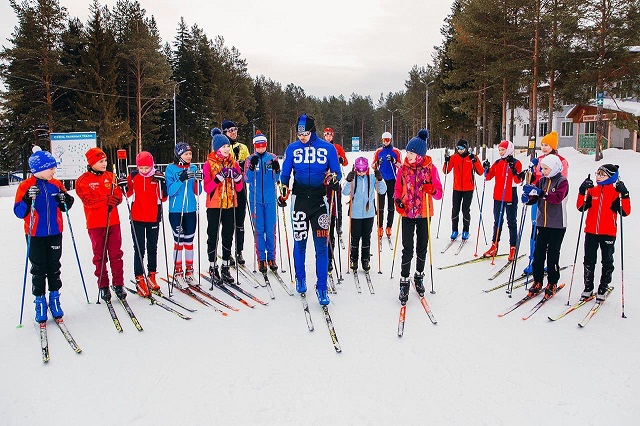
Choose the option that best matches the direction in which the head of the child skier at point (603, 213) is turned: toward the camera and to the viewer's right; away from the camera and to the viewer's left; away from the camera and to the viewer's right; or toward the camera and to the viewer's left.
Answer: toward the camera and to the viewer's left

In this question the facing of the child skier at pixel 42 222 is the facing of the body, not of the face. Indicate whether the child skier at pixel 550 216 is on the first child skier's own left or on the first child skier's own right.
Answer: on the first child skier's own left

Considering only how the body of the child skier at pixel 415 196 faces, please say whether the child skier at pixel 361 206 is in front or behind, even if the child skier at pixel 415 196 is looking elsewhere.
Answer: behind

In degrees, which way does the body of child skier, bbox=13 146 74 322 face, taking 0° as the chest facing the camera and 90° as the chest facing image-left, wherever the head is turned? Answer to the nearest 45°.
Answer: approximately 0°

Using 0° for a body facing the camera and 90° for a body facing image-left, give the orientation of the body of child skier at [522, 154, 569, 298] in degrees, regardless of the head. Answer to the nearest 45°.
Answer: approximately 45°

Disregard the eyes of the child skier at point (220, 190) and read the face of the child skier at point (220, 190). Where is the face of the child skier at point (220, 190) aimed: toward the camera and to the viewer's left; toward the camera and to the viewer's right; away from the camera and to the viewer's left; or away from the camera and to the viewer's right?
toward the camera and to the viewer's right

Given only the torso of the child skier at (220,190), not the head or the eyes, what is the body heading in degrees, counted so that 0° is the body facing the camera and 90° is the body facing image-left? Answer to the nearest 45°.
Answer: approximately 315°

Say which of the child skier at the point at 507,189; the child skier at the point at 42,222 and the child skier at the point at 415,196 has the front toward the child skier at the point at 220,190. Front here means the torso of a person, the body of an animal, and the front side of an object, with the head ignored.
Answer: the child skier at the point at 507,189

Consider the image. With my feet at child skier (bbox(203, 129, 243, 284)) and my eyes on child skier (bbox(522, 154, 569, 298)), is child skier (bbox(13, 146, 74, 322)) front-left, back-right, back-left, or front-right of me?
back-right

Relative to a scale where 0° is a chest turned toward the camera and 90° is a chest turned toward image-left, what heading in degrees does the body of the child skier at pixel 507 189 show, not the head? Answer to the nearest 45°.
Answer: approximately 45°

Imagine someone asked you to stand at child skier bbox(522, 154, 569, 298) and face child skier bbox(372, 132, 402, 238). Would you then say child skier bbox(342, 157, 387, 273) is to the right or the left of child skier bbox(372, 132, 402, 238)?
left
